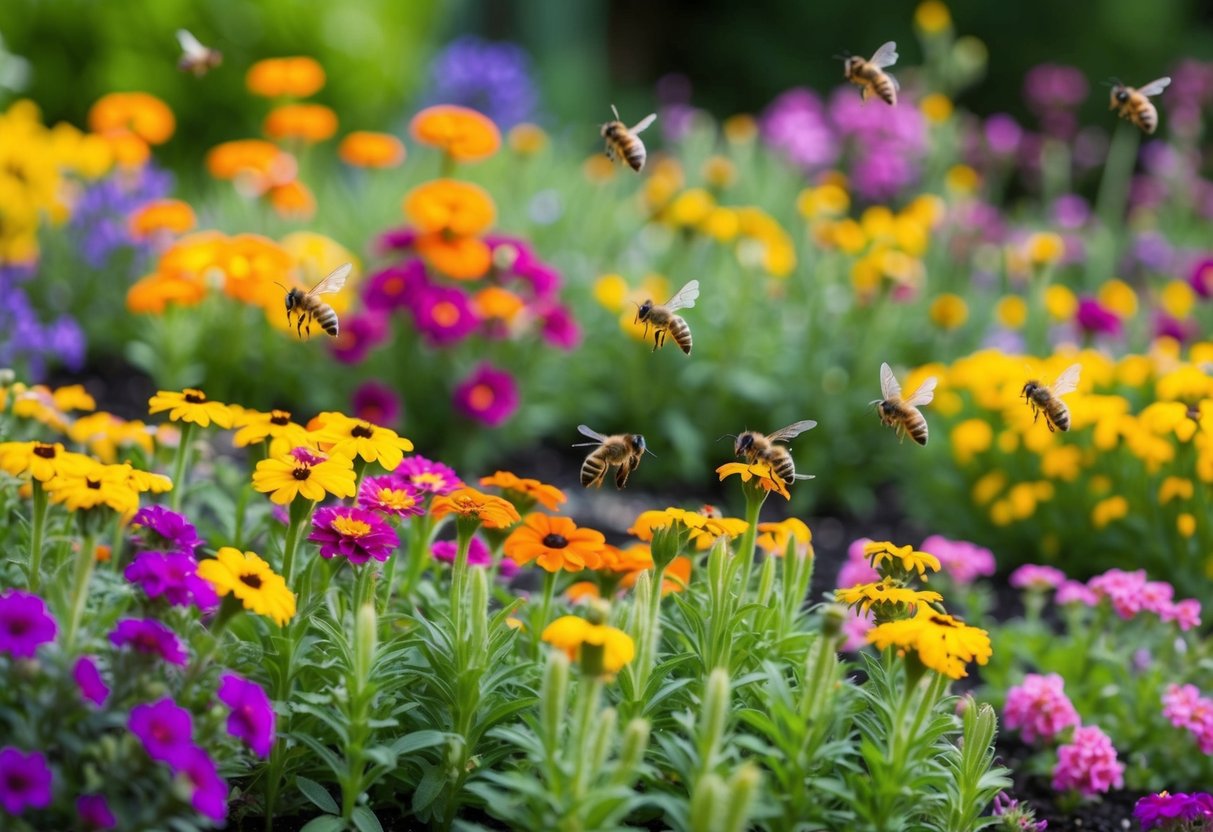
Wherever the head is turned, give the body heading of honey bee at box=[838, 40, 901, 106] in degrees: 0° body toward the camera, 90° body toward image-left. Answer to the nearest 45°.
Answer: approximately 90°

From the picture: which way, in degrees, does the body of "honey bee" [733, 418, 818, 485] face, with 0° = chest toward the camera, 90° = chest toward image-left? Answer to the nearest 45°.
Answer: approximately 90°

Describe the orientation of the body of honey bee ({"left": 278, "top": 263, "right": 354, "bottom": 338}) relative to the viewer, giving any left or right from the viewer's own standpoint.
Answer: facing to the left of the viewer

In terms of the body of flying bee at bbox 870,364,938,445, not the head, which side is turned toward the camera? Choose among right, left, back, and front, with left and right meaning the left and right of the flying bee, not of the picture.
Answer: left
